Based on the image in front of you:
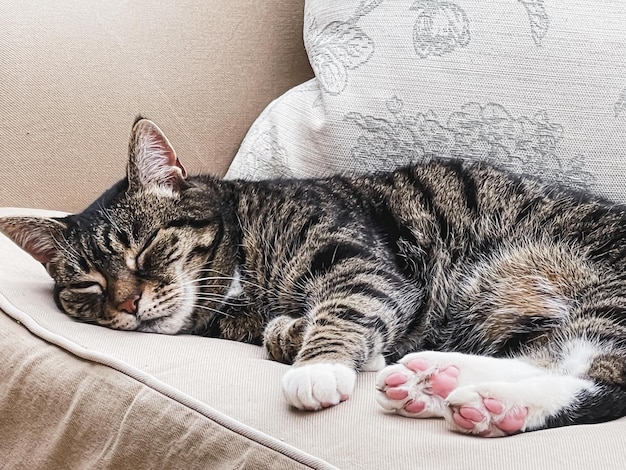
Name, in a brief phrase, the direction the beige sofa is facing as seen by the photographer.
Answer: facing the viewer and to the left of the viewer
